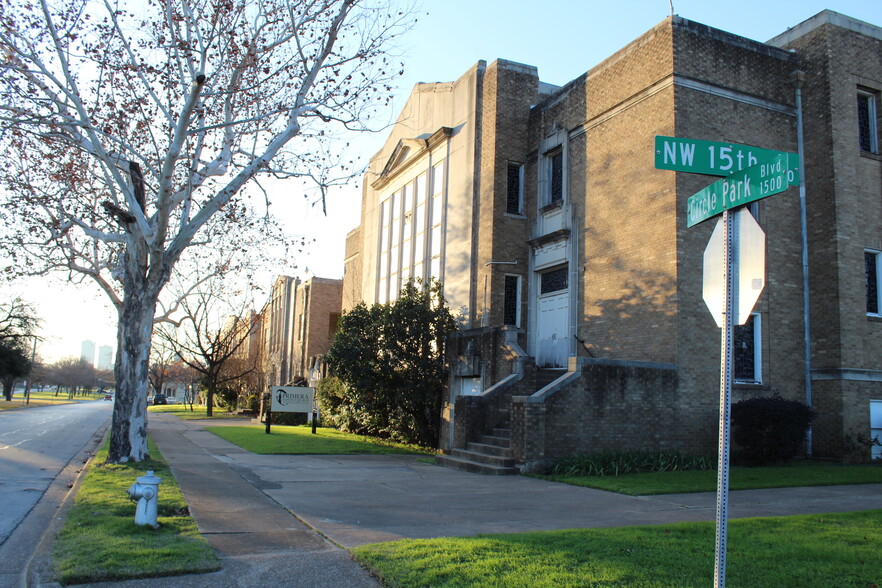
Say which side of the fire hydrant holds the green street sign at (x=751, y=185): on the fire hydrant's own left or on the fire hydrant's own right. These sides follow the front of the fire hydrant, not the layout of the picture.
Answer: on the fire hydrant's own left

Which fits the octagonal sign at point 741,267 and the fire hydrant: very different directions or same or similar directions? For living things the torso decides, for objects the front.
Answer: very different directions

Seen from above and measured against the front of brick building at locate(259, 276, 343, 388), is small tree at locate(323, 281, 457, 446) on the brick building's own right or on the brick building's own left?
on the brick building's own left

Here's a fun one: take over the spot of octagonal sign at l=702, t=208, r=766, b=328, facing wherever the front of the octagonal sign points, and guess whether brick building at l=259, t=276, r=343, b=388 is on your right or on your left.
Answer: on your left

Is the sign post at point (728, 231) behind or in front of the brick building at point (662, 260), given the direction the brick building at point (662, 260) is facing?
in front

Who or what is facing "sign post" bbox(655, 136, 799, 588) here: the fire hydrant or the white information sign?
the white information sign

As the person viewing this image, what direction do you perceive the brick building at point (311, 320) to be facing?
facing the viewer and to the left of the viewer

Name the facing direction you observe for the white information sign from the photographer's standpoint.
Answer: facing the viewer

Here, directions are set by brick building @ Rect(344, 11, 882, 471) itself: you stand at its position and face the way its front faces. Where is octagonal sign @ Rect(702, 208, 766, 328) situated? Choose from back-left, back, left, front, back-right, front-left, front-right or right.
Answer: front-left

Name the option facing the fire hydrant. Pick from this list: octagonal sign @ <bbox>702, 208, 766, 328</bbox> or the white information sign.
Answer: the white information sign

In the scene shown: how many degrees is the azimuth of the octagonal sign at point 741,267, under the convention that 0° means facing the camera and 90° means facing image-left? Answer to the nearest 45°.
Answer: approximately 225°

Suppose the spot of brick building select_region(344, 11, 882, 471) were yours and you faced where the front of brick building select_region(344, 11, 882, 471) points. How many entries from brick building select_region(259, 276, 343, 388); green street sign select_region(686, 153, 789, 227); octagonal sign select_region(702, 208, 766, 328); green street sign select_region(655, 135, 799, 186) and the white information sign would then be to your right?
2

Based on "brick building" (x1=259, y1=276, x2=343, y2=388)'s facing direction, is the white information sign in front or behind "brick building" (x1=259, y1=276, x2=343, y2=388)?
in front

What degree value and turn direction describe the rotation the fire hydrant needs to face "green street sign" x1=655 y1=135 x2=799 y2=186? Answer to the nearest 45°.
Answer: approximately 135° to its left

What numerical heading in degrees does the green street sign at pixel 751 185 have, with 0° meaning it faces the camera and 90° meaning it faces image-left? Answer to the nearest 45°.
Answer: approximately 45°

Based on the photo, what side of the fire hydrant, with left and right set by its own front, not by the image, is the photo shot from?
left
